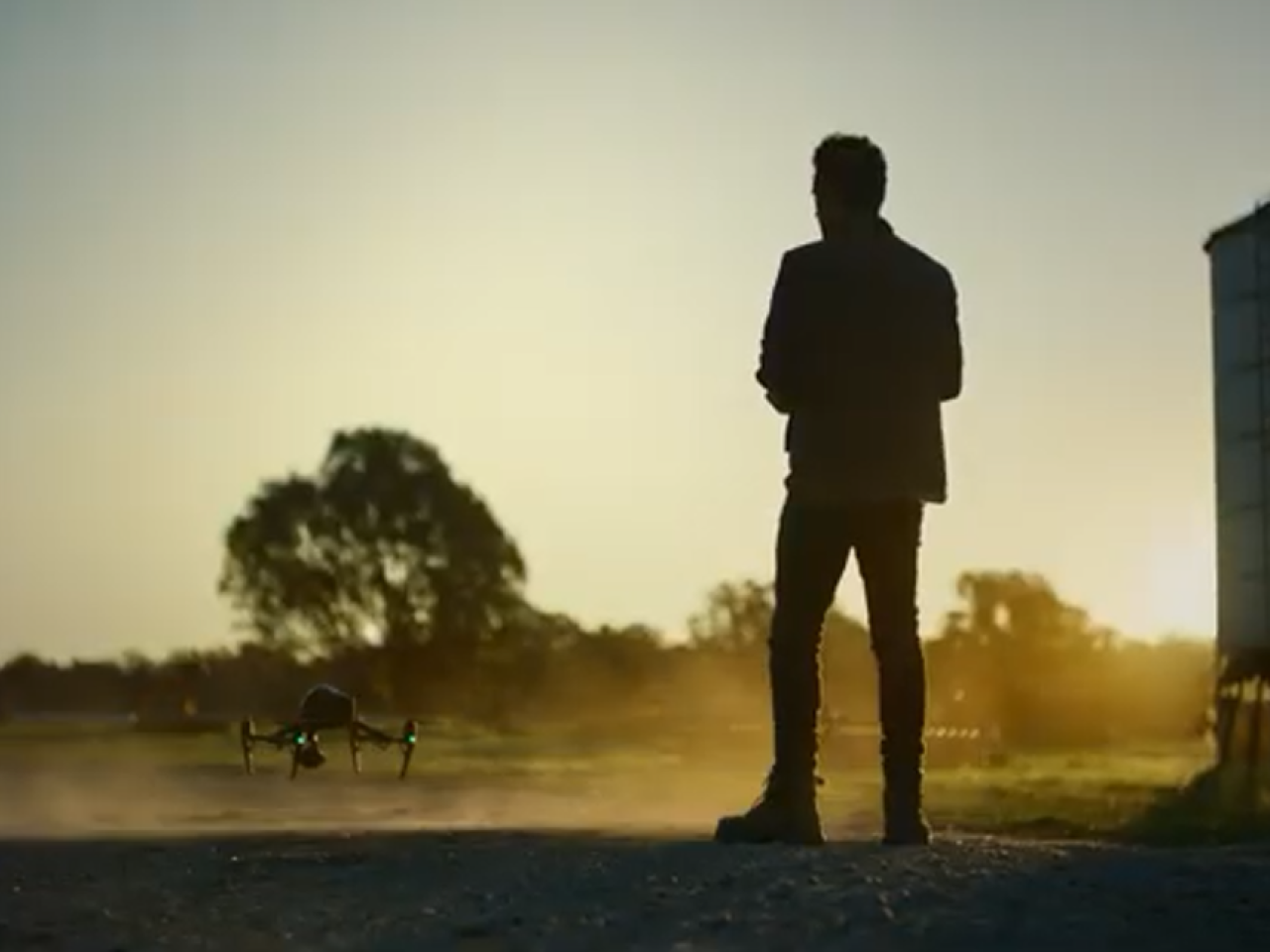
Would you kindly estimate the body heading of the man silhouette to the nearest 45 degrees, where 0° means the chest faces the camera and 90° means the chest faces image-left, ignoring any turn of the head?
approximately 135°

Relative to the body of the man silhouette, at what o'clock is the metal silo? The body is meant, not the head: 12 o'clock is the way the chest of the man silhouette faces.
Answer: The metal silo is roughly at 2 o'clock from the man silhouette.
